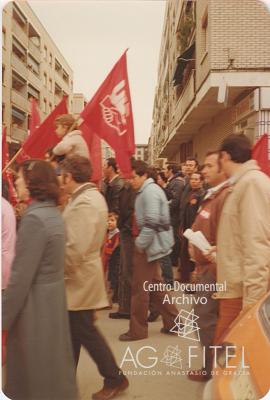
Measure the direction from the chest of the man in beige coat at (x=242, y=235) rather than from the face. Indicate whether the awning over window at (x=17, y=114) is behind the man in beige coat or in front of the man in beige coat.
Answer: in front

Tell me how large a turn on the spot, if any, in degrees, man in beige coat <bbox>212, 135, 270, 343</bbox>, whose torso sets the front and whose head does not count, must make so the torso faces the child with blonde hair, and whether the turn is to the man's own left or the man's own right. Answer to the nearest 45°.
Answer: approximately 45° to the man's own right

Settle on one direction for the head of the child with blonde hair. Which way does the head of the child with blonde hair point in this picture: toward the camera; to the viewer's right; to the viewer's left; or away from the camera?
to the viewer's left

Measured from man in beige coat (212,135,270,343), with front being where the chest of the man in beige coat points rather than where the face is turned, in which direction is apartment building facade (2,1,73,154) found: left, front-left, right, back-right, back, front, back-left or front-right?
front

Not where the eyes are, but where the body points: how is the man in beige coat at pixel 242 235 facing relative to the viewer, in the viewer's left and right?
facing to the left of the viewer
